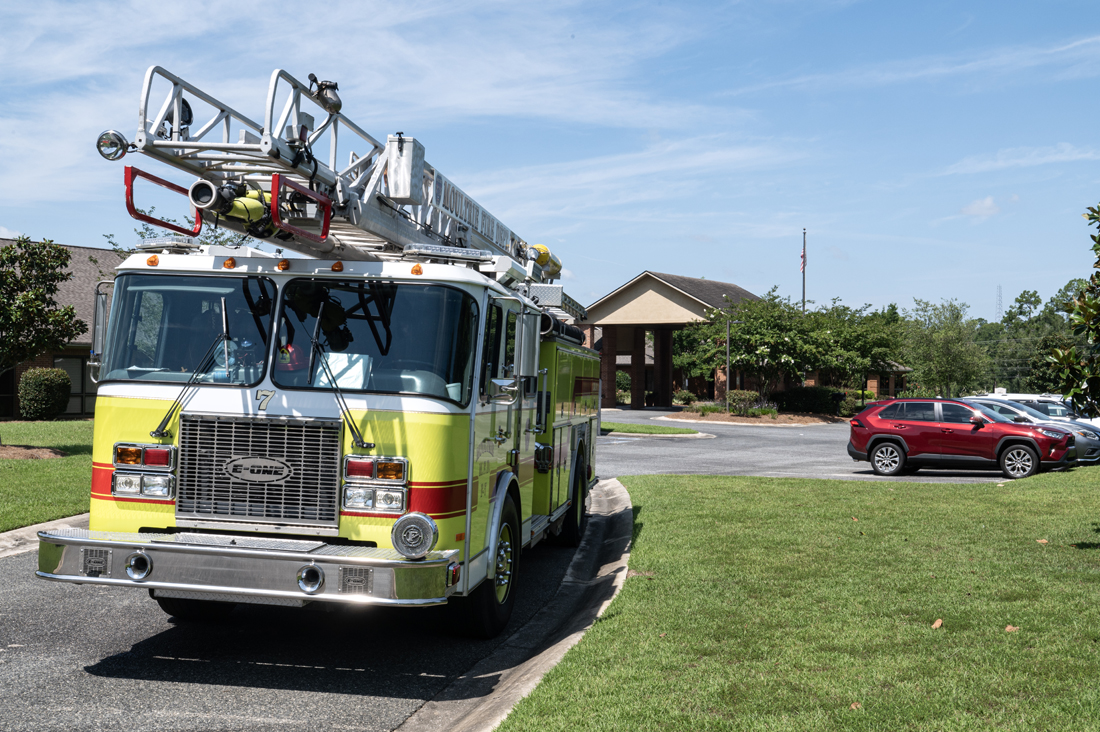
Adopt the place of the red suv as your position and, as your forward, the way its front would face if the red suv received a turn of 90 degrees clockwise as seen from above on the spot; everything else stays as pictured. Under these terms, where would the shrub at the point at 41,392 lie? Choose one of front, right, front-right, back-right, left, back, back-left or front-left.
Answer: right

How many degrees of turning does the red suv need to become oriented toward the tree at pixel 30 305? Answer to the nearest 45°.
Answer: approximately 135° to its right

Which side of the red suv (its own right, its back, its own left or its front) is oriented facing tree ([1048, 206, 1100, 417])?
right

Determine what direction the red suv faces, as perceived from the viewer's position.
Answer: facing to the right of the viewer

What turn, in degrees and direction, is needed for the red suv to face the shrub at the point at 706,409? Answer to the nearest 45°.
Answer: approximately 135° to its left

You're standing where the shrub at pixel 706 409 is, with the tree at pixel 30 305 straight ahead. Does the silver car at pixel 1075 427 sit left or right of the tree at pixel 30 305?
left

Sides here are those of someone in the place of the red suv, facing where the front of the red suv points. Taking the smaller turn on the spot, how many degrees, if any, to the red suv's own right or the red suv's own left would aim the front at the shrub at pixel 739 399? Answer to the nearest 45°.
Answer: approximately 90° to the red suv's own left

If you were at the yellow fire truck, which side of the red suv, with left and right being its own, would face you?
right

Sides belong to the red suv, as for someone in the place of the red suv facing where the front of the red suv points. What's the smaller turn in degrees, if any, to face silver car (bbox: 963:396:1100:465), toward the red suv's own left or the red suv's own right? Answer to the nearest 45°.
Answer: approximately 45° to the red suv's own left
